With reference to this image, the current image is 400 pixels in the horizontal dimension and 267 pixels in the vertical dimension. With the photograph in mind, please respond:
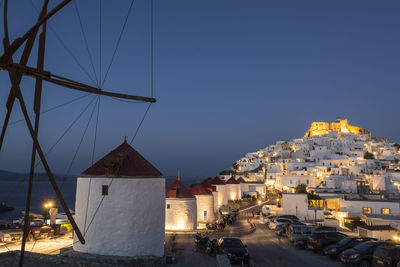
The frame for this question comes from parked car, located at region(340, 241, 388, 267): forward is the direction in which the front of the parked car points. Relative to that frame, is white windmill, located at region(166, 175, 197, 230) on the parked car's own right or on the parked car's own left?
on the parked car's own right

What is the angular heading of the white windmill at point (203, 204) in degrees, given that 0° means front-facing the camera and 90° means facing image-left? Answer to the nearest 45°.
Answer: approximately 0°

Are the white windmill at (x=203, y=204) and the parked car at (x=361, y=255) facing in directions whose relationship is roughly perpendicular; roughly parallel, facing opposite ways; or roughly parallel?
roughly perpendicular

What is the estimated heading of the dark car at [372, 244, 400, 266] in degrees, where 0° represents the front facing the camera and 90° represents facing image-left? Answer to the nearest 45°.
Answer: approximately 45°

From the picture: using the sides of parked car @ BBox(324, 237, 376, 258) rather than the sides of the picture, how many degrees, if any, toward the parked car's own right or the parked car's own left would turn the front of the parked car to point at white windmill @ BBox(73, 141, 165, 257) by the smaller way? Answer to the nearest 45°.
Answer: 0° — it already faces it
